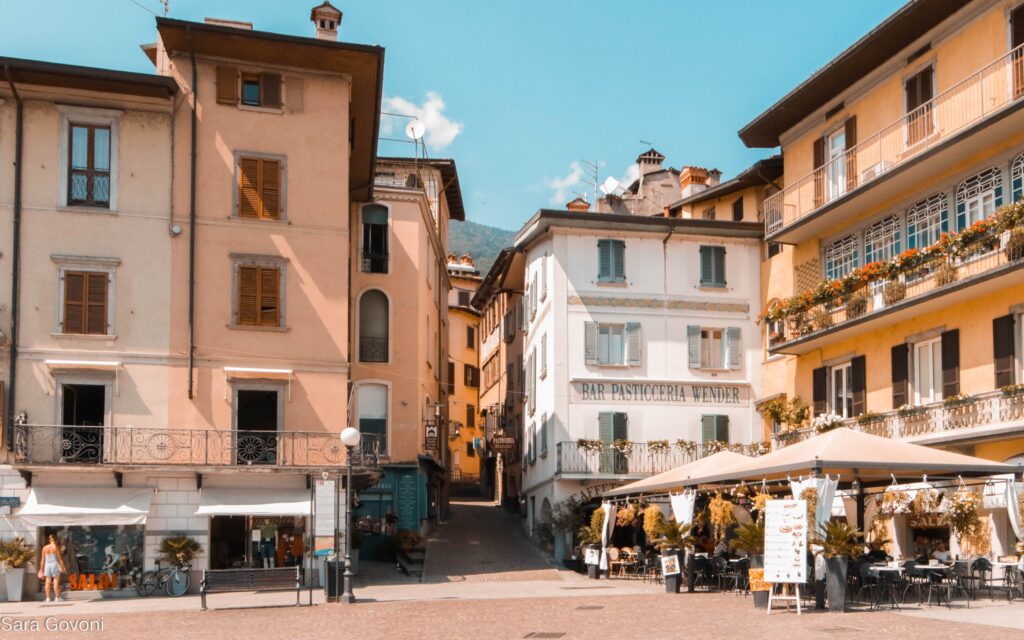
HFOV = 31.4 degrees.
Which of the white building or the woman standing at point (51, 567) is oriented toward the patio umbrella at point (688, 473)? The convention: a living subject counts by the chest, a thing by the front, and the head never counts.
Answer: the white building

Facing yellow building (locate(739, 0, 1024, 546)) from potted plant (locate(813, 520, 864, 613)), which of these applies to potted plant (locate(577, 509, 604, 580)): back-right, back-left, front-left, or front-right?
front-left

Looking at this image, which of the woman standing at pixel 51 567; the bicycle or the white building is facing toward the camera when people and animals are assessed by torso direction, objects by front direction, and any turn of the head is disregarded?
the white building

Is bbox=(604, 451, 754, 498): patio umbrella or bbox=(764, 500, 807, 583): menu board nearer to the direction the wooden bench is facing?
the menu board

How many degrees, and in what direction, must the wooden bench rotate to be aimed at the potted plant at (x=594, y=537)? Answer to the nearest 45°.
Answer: approximately 135° to its left

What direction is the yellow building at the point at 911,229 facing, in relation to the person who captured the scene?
facing the viewer and to the left of the viewer

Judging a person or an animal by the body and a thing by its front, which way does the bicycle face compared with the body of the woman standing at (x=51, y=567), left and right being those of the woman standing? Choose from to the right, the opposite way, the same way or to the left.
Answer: to the right

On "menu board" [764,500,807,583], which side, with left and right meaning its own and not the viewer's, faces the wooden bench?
right

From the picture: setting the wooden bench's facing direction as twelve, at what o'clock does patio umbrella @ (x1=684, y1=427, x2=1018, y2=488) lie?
The patio umbrella is roughly at 10 o'clock from the wooden bench.

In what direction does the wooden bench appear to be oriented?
toward the camera

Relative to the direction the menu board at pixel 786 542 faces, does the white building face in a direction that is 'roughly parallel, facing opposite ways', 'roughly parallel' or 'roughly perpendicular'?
roughly parallel
